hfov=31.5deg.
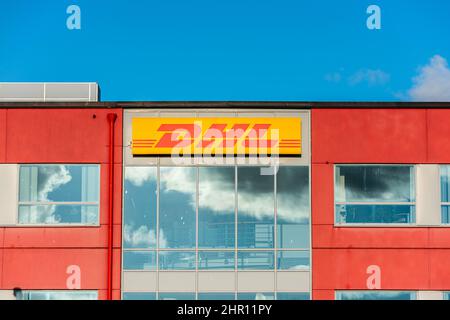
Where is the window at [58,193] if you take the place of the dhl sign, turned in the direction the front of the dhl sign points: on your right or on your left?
on your right

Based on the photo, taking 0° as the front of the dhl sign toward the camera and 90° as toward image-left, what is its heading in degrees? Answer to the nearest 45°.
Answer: approximately 0°

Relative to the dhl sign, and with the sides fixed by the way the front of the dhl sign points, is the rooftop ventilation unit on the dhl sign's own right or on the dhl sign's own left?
on the dhl sign's own right
